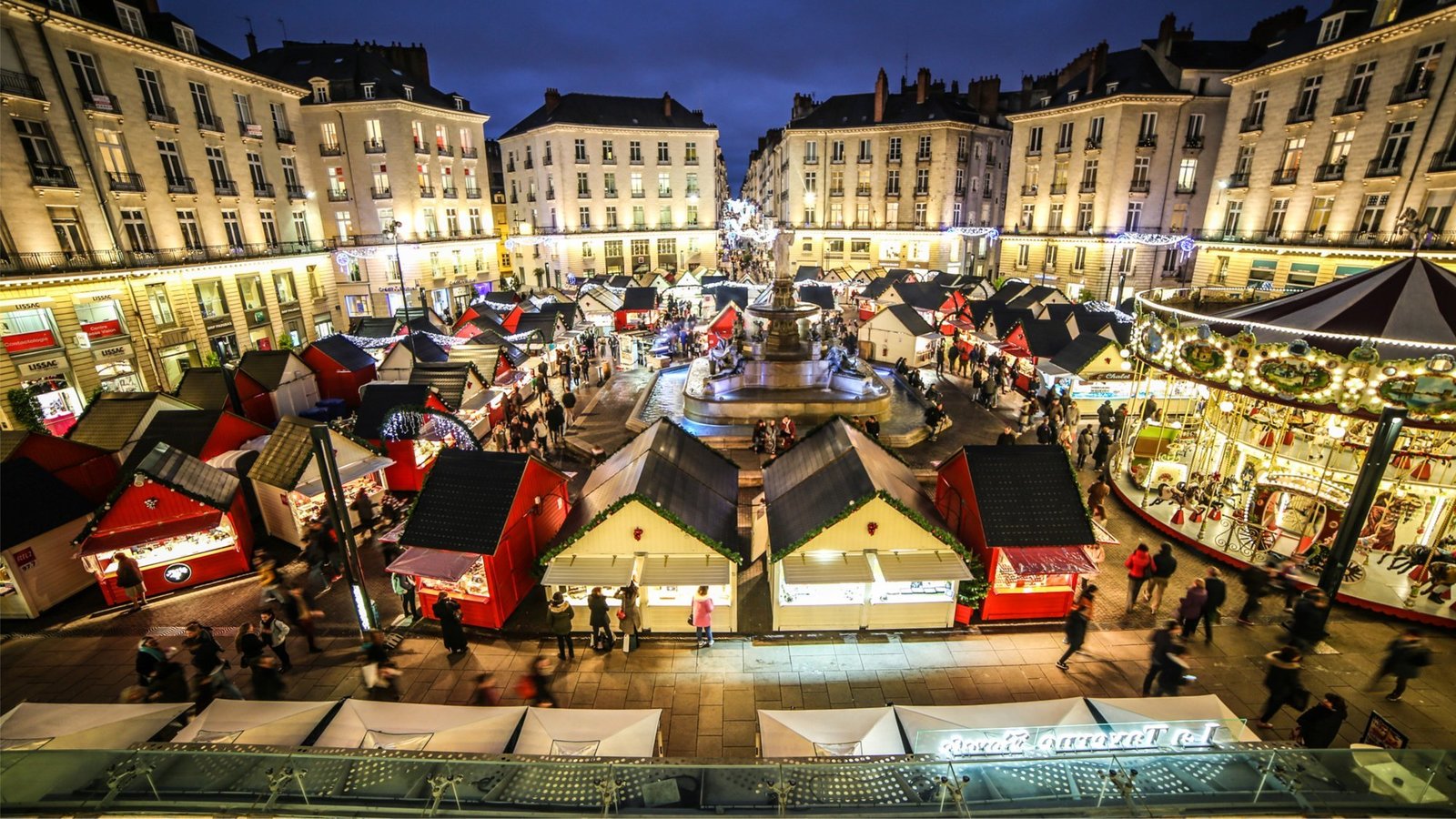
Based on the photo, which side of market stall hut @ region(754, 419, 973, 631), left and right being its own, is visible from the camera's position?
front

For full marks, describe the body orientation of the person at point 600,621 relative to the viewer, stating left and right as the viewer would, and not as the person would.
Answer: facing away from the viewer

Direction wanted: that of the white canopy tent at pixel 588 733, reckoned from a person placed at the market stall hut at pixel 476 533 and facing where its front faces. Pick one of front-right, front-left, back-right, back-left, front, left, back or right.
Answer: front-left

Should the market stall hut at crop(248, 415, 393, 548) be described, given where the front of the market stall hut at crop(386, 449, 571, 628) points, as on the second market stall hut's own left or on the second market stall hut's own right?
on the second market stall hut's own right

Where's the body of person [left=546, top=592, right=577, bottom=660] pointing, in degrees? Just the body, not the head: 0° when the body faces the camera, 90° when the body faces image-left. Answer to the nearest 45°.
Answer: approximately 180°

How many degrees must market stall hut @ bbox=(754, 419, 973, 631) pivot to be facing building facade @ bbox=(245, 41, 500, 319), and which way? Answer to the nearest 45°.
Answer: approximately 135° to its right

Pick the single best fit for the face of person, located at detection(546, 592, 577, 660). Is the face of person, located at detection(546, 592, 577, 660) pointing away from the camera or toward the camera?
away from the camera

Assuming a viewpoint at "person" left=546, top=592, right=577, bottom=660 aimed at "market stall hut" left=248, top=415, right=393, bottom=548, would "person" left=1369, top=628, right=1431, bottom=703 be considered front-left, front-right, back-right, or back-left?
back-right

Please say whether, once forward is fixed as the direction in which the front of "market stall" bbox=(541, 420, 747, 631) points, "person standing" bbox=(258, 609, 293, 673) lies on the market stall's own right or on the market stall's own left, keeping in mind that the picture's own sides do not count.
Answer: on the market stall's own right

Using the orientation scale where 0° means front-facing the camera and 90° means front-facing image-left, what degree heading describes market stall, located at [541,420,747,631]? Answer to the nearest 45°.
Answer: approximately 0°

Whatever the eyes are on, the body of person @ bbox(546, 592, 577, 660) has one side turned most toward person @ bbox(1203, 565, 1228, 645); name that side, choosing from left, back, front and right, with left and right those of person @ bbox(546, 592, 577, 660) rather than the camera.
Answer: right
